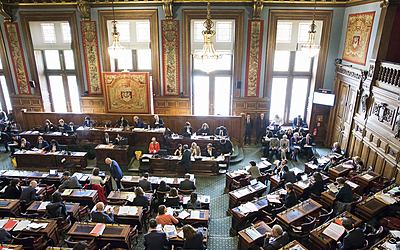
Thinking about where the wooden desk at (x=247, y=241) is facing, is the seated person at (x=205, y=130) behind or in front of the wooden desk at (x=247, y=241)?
behind

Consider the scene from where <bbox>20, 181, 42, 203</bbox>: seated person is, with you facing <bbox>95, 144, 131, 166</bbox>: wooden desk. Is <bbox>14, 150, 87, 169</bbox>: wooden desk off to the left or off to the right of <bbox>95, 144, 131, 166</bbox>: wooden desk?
left

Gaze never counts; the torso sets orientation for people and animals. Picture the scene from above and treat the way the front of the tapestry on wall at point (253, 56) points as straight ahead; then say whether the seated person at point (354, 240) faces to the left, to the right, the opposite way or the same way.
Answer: the opposite way

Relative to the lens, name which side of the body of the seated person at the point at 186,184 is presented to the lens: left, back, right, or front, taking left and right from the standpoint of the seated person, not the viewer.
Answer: back

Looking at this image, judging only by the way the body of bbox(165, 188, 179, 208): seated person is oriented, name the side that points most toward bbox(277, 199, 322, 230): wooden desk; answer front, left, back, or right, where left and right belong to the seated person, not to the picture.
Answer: right

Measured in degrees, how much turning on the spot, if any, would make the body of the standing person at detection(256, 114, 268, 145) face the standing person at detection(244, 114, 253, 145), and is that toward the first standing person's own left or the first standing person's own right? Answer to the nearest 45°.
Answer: approximately 45° to the first standing person's own right

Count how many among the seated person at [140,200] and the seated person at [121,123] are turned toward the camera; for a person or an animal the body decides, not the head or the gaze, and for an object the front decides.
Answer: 1

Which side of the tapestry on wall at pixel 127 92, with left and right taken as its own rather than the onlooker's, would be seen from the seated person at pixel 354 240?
front

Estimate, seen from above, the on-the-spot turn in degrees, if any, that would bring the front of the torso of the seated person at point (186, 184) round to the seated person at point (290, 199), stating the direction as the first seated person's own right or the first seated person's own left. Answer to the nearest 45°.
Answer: approximately 90° to the first seated person's own right

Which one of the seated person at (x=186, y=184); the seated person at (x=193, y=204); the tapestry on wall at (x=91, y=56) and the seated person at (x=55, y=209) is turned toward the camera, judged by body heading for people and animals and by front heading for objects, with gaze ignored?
the tapestry on wall

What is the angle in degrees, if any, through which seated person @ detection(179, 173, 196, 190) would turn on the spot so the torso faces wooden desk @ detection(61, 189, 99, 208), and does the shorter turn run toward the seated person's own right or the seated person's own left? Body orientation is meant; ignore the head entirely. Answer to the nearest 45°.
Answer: approximately 90° to the seated person's own left

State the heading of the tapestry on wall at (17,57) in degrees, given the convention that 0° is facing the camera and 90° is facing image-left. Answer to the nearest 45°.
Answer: approximately 0°

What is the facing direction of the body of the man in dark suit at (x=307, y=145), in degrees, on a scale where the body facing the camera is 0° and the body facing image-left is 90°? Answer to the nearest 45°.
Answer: approximately 45°

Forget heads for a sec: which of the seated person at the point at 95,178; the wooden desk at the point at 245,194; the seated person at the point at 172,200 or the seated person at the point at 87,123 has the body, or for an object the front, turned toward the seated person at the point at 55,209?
the seated person at the point at 87,123

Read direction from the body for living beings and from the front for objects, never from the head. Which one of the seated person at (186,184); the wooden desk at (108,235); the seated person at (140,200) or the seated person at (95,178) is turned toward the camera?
the wooden desk
